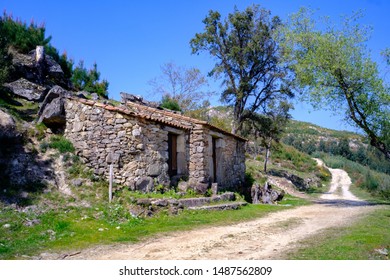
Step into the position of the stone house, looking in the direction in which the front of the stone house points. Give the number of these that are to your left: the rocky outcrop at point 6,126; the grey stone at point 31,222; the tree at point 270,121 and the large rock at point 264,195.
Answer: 2

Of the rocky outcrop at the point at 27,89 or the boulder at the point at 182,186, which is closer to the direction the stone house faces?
the boulder

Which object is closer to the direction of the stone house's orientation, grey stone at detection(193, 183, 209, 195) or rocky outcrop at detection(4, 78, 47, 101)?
the grey stone

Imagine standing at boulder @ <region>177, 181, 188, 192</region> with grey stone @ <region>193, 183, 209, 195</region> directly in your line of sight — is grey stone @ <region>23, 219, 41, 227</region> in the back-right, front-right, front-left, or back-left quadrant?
back-right

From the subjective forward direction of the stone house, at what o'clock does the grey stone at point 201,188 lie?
The grey stone is roughly at 10 o'clock from the stone house.

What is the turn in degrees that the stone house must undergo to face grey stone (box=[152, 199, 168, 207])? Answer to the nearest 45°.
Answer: approximately 45° to its right

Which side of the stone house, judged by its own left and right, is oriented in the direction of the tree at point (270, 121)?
left

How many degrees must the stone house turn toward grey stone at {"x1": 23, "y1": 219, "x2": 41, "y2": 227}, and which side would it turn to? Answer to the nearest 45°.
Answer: approximately 90° to its right

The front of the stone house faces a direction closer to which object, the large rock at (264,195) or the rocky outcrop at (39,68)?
the large rock

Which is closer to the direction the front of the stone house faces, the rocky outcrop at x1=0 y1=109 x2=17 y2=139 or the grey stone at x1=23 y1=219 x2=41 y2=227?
the grey stone

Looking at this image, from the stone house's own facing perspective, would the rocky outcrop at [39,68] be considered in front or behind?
behind

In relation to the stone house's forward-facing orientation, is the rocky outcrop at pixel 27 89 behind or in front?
behind

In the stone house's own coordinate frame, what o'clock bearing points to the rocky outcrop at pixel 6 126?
The rocky outcrop is roughly at 4 o'clock from the stone house.

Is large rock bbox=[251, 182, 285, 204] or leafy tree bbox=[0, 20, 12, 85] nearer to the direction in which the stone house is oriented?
the large rock

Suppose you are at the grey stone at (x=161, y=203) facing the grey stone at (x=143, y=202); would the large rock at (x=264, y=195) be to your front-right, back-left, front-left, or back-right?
back-right

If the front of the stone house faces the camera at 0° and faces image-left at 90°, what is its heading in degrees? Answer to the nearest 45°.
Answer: approximately 315°
